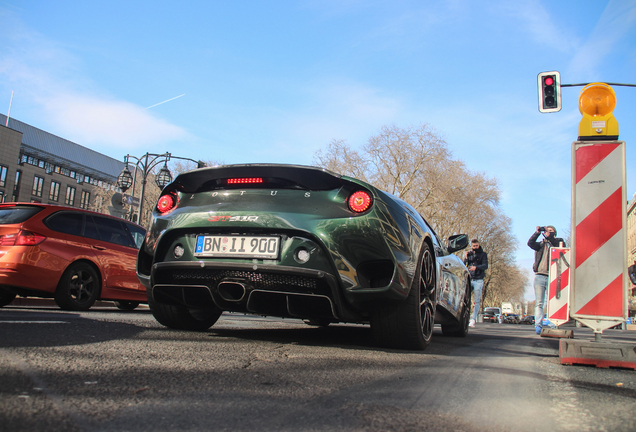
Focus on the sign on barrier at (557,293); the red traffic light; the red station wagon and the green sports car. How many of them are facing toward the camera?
2

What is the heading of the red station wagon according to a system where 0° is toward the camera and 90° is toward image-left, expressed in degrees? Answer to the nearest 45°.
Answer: approximately 225°

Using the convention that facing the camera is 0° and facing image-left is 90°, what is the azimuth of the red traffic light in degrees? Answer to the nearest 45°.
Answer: approximately 0°

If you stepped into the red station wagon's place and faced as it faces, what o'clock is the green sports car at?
The green sports car is roughly at 4 o'clock from the red station wagon.

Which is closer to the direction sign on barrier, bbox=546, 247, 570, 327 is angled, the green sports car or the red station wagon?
the green sports car

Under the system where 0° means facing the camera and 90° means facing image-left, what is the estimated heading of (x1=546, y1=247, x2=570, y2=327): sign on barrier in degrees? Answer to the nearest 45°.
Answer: approximately 0°

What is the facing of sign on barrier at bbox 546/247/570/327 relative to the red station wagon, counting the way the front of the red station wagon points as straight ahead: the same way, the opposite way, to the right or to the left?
the opposite way

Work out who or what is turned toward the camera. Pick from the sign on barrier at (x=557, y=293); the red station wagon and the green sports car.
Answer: the sign on barrier

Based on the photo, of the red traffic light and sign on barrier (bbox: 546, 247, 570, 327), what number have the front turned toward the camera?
2

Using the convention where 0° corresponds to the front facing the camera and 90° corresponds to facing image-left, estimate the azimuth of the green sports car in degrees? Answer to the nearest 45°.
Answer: approximately 225°

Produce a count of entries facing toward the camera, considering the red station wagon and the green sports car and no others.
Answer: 0
